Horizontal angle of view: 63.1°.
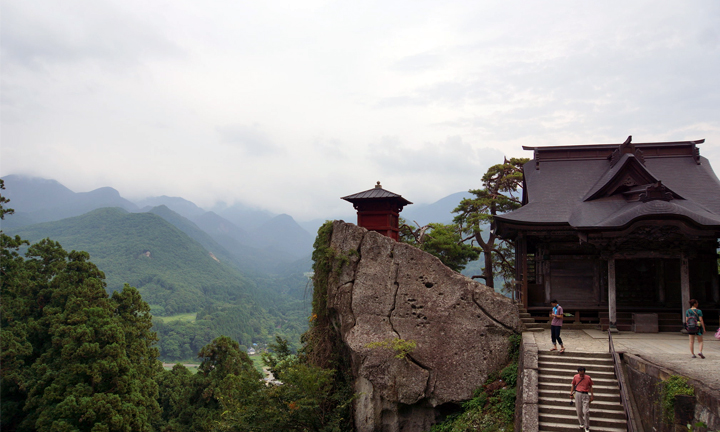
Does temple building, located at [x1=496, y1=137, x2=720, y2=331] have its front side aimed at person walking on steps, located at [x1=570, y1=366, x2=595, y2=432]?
yes

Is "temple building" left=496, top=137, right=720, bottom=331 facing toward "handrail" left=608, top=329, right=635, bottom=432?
yes

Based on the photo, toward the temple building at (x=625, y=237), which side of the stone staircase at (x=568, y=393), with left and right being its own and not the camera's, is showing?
back

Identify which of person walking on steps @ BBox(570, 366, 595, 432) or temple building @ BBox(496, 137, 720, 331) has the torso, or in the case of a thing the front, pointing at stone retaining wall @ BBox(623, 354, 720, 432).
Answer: the temple building

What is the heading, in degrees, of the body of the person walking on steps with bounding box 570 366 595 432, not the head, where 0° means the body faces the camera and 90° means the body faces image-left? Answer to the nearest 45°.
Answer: approximately 0°

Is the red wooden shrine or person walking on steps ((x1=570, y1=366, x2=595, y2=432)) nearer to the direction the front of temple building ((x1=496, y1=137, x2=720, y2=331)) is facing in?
the person walking on steps

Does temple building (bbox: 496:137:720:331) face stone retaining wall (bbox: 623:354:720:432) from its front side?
yes

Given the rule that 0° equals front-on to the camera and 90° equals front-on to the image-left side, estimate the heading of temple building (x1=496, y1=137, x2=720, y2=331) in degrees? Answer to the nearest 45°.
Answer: approximately 0°

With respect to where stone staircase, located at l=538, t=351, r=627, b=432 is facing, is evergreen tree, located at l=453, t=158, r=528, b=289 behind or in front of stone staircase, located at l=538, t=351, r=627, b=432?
behind

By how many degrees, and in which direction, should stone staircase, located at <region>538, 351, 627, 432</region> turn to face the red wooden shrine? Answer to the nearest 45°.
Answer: approximately 135° to its right
